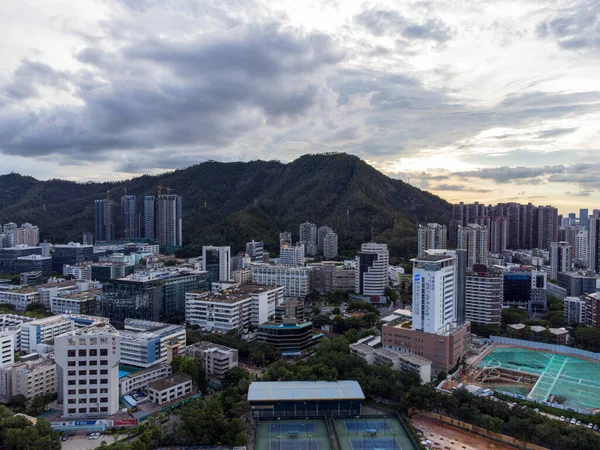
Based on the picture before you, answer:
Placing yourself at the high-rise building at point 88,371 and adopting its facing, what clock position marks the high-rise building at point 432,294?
the high-rise building at point 432,294 is roughly at 9 o'clock from the high-rise building at point 88,371.

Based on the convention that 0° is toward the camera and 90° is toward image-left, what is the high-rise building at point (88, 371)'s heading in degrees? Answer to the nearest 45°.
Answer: approximately 0°

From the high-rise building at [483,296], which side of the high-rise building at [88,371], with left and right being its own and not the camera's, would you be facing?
left

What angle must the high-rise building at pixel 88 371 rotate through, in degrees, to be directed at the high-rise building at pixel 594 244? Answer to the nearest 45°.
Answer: approximately 90° to its left

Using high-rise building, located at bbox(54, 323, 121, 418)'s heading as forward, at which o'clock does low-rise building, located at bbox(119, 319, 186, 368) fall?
The low-rise building is roughly at 7 o'clock from the high-rise building.

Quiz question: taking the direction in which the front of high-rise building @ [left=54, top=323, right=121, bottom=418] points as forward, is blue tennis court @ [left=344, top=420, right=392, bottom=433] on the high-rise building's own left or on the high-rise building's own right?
on the high-rise building's own left

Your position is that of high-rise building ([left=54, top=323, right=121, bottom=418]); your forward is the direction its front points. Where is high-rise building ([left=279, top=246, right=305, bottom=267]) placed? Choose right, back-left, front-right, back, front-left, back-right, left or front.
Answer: back-left

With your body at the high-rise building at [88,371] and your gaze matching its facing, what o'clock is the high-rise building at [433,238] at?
the high-rise building at [433,238] is roughly at 8 o'clock from the high-rise building at [88,371].

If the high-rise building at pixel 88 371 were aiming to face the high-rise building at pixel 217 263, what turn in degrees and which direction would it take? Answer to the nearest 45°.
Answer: approximately 135° to its left

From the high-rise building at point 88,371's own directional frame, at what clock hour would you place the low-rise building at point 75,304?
The low-rise building is roughly at 6 o'clock from the high-rise building.

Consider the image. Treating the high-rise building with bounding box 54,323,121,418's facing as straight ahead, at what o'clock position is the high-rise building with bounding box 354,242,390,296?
the high-rise building with bounding box 354,242,390,296 is roughly at 8 o'clock from the high-rise building with bounding box 54,323,121,418.

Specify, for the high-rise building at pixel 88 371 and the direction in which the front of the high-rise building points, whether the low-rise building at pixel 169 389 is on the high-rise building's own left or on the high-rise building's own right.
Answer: on the high-rise building's own left
